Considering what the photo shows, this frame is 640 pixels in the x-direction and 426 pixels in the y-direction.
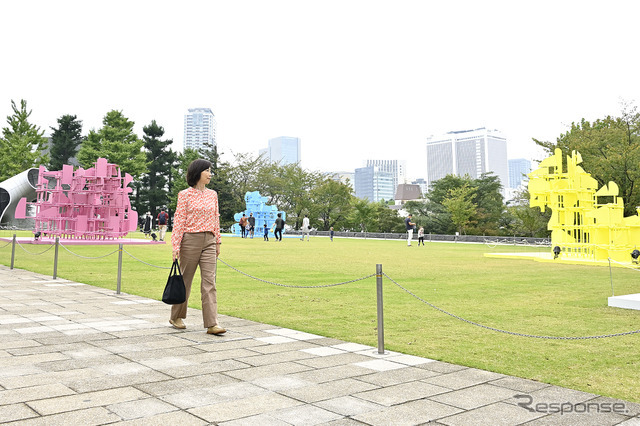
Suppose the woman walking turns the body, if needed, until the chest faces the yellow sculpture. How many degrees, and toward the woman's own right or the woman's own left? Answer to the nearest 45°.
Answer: approximately 90° to the woman's own left

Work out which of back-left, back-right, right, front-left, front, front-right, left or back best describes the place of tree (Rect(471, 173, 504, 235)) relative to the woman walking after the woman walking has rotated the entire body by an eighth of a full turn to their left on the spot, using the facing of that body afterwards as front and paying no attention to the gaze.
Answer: front-left

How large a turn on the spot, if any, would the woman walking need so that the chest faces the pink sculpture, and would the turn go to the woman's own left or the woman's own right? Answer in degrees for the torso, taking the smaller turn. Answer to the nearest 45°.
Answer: approximately 135° to the woman's own left

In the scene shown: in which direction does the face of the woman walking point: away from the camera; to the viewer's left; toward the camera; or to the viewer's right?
to the viewer's right

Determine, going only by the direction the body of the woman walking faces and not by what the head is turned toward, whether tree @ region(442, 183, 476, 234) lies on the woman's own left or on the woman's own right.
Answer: on the woman's own left

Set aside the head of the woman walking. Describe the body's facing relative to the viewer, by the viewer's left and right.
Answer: facing the viewer and to the right of the viewer

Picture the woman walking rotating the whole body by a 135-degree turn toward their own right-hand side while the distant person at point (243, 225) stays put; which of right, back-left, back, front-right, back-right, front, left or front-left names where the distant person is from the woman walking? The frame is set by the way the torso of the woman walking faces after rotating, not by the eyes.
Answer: right
